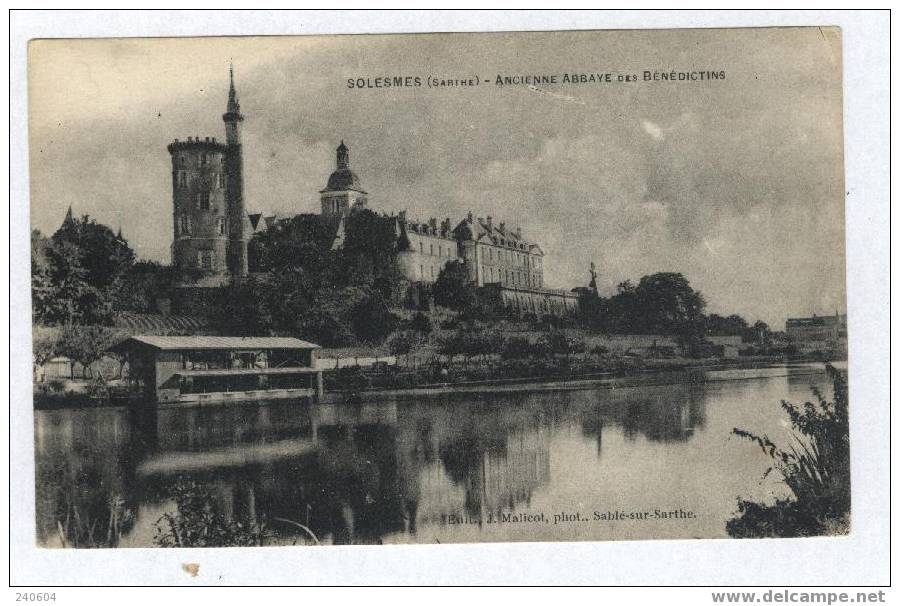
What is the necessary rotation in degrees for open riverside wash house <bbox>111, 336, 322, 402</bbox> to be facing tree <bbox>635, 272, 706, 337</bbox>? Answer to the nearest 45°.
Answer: approximately 90° to its left

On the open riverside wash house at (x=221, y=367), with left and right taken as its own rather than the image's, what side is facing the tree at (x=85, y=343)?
right
